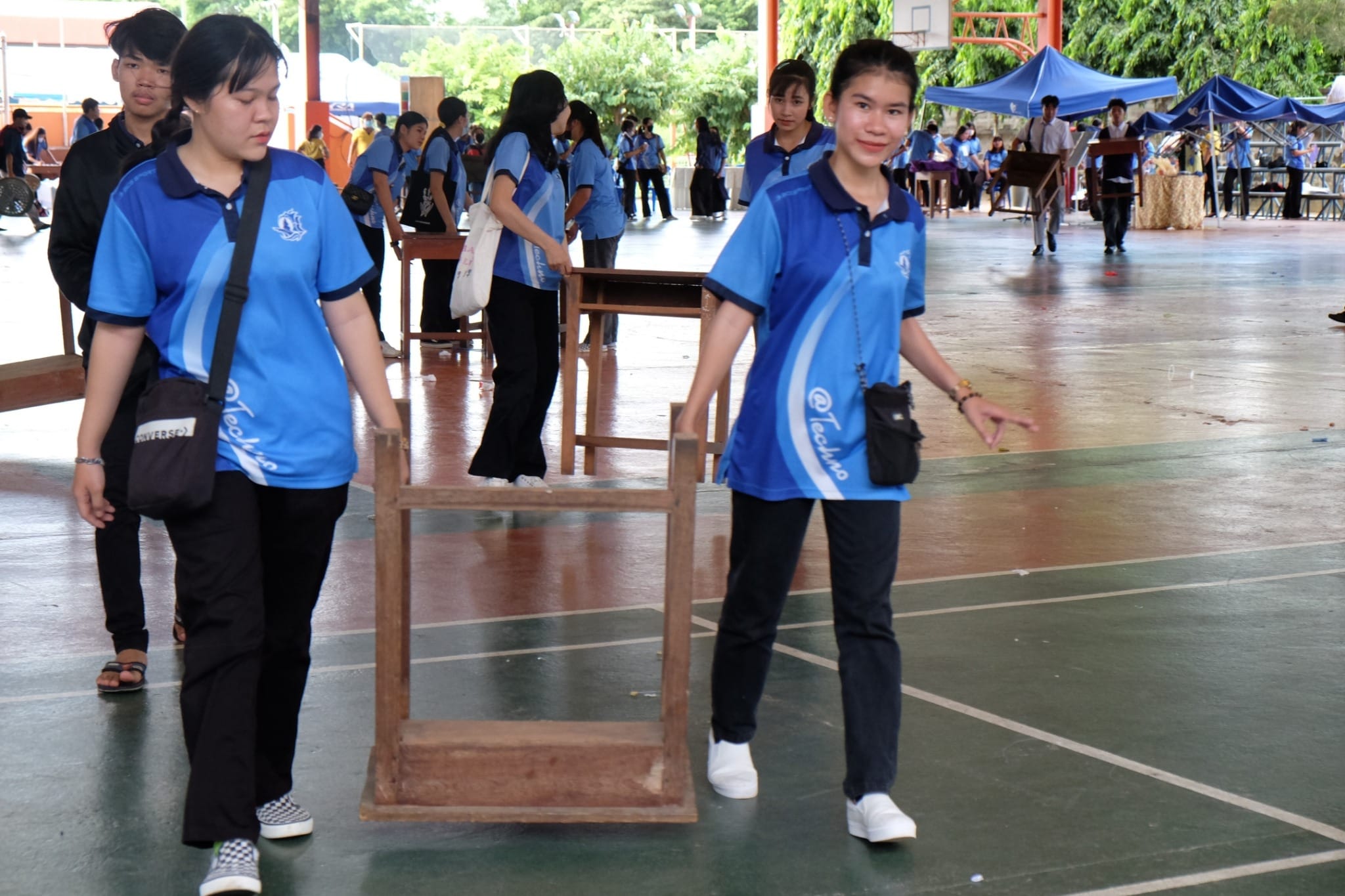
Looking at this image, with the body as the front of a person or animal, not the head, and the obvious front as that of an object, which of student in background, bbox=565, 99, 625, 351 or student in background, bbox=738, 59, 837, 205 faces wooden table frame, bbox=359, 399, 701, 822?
student in background, bbox=738, 59, 837, 205

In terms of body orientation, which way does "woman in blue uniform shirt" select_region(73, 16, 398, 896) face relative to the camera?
toward the camera

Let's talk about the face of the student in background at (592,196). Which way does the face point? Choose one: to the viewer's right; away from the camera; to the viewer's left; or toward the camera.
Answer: to the viewer's left

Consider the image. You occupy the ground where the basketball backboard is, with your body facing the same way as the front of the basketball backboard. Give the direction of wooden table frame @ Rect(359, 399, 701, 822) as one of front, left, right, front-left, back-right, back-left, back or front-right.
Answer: front-left

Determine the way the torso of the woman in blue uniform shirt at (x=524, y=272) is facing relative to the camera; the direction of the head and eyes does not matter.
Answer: to the viewer's right

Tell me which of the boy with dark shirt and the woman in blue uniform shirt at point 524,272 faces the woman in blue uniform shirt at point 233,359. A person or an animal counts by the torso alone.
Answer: the boy with dark shirt

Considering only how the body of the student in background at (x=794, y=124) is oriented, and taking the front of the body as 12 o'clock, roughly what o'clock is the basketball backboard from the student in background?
The basketball backboard is roughly at 6 o'clock from the student in background.

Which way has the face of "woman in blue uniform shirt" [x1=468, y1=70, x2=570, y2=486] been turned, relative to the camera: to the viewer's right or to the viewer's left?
to the viewer's right

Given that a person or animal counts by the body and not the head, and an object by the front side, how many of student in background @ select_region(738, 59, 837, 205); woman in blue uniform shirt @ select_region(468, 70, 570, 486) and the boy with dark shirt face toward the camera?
2

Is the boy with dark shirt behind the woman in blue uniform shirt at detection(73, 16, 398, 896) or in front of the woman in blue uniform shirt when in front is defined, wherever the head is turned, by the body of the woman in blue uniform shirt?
behind

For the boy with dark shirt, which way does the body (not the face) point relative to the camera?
toward the camera
